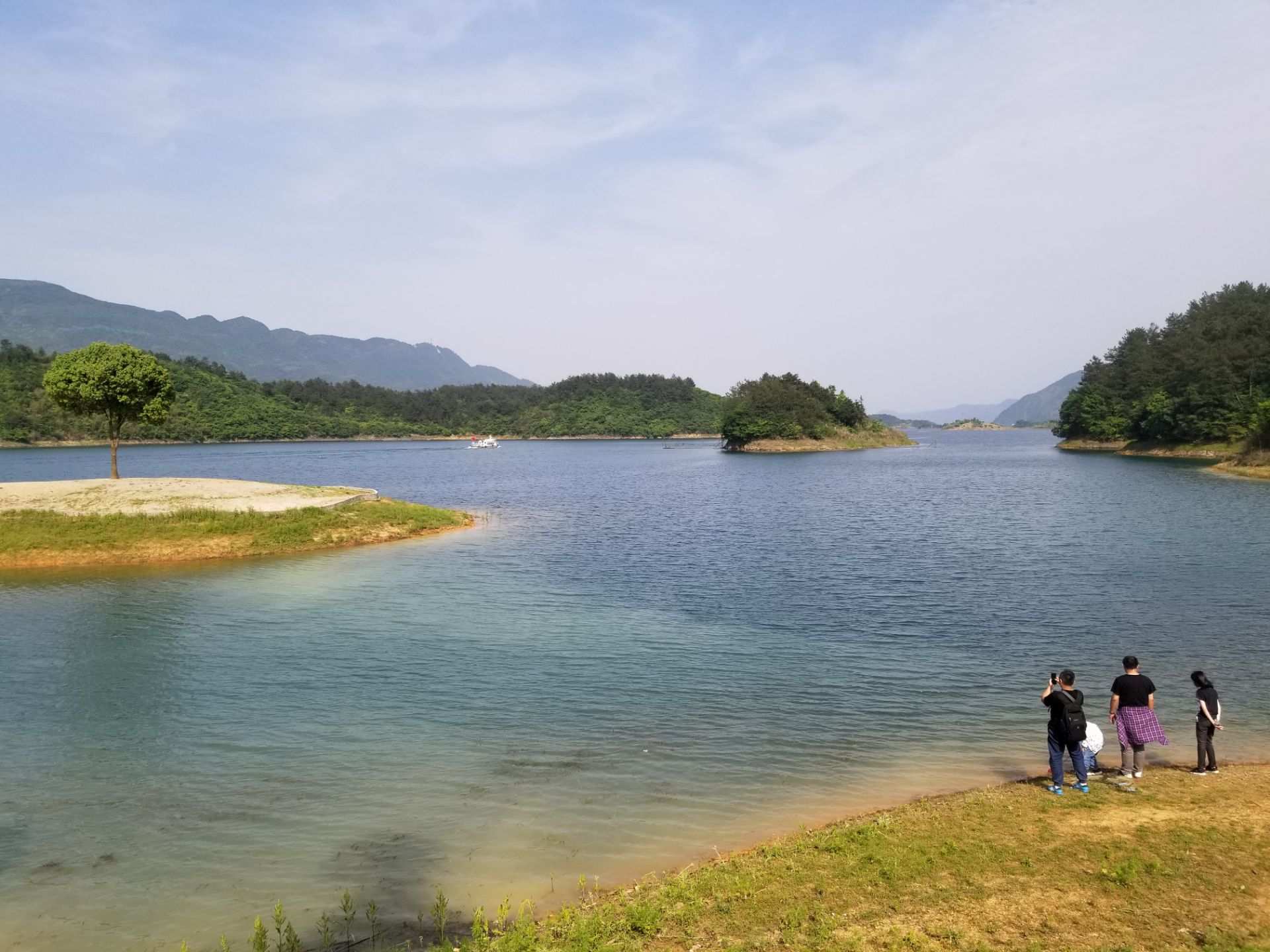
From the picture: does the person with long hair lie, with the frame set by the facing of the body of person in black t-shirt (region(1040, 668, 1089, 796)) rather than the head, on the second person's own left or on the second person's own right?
on the second person's own right

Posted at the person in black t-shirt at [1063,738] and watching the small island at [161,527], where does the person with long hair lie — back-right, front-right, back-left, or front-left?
back-right

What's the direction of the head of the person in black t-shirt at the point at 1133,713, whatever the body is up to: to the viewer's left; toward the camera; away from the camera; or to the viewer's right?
away from the camera

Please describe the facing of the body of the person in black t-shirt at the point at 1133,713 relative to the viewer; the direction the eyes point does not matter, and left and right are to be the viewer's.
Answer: facing away from the viewer

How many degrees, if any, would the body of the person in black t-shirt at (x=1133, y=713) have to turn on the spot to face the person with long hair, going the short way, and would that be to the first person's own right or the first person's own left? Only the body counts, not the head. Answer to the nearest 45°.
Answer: approximately 45° to the first person's own right

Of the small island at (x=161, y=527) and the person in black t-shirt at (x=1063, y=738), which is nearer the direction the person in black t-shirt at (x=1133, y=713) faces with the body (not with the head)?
the small island

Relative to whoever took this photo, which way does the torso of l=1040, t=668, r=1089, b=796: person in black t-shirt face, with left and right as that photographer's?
facing away from the viewer and to the left of the viewer

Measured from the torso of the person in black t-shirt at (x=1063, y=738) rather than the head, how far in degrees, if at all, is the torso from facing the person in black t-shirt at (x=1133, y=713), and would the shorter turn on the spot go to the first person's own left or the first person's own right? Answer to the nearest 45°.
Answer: approximately 90° to the first person's own right
